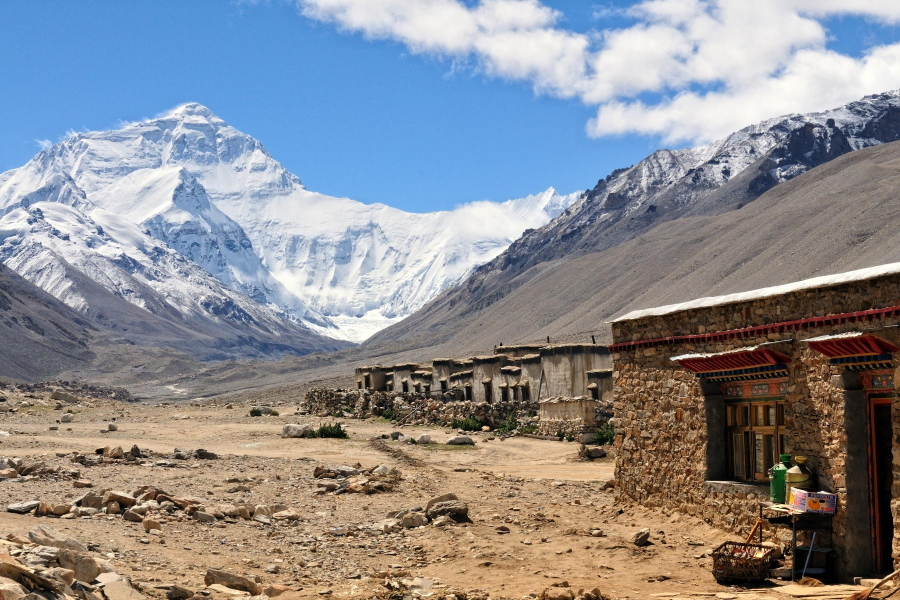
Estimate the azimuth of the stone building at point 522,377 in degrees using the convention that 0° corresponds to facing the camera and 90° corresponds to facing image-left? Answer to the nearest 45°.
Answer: approximately 45°

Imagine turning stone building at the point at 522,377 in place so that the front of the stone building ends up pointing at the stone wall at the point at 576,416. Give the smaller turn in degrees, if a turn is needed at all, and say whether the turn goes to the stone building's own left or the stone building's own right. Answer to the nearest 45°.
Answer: approximately 45° to the stone building's own left

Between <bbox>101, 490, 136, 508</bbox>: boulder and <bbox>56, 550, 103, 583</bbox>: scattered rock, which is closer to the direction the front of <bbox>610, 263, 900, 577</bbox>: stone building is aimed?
the scattered rock

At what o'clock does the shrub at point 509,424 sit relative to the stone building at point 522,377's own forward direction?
The shrub is roughly at 11 o'clock from the stone building.

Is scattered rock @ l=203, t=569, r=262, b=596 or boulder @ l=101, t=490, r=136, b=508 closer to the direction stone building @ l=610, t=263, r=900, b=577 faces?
the scattered rock

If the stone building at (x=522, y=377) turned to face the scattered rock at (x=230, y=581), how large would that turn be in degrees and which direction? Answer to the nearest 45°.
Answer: approximately 45° to its left

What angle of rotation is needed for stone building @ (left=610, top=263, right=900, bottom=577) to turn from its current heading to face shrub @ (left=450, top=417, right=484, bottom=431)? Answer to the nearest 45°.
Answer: approximately 90° to its right

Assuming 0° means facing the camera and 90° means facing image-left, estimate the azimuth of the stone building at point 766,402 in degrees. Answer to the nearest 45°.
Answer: approximately 45°

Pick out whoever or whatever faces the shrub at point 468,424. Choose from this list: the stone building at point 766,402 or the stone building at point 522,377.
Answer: the stone building at point 522,377

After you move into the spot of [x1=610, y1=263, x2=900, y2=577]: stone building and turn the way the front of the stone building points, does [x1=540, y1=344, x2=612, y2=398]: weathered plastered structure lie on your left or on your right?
on your right

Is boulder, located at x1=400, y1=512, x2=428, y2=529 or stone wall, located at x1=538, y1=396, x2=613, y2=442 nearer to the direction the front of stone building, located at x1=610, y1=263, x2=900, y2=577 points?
the boulder

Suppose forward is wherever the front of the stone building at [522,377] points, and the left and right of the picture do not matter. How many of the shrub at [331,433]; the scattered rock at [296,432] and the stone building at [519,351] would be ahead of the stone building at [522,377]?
2
